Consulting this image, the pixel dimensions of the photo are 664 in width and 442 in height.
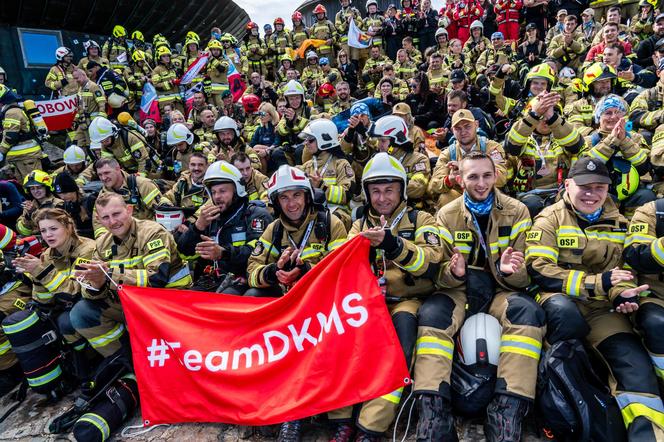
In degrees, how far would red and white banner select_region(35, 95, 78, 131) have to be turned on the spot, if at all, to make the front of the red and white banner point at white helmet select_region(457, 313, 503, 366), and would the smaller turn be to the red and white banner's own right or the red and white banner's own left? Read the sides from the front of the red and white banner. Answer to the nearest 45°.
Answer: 0° — it already faces it

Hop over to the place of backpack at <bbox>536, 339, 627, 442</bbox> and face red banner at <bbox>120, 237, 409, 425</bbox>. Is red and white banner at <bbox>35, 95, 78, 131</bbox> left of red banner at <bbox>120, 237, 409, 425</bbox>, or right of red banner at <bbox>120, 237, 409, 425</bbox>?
right

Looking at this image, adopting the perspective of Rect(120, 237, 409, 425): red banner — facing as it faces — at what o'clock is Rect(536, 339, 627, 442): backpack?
The backpack is roughly at 10 o'clock from the red banner.

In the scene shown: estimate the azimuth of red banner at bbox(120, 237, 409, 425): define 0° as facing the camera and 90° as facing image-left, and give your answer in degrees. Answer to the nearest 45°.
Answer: approximately 0°

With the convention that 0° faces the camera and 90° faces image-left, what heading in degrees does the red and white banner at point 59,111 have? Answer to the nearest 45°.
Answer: approximately 0°

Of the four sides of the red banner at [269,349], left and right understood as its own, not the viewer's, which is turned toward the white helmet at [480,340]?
left
